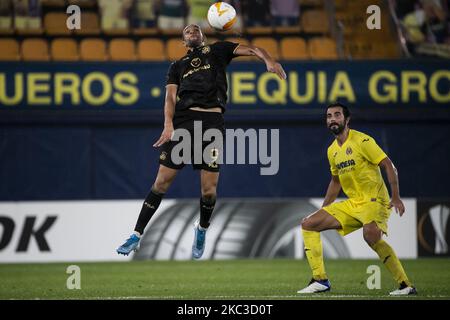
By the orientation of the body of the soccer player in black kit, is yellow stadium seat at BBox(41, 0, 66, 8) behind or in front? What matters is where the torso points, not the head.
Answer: behind

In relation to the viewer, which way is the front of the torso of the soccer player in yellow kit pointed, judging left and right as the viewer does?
facing the viewer and to the left of the viewer

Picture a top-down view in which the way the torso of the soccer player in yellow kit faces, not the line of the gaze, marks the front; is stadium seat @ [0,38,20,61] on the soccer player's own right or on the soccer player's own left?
on the soccer player's own right

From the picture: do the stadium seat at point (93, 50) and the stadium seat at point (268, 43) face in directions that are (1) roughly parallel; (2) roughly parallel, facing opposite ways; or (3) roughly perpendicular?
roughly parallel

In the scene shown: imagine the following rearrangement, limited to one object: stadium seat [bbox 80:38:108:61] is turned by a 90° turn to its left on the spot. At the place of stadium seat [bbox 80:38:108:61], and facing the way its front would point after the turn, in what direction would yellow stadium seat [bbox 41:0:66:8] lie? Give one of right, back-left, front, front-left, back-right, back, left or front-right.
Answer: back-left

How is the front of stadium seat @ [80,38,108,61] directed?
toward the camera

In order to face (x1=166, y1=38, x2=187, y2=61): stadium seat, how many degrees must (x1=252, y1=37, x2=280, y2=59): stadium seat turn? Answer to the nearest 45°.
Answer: approximately 90° to its right

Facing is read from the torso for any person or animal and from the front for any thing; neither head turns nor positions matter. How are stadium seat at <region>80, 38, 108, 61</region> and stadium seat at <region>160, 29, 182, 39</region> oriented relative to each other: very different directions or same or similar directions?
same or similar directions

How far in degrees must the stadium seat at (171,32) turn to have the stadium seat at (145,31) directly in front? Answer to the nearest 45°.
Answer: approximately 90° to its right

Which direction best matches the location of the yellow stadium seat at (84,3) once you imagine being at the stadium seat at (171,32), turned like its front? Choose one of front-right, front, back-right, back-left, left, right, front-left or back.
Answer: right

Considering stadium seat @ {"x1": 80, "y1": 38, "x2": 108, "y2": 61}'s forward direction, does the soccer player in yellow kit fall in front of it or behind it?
in front

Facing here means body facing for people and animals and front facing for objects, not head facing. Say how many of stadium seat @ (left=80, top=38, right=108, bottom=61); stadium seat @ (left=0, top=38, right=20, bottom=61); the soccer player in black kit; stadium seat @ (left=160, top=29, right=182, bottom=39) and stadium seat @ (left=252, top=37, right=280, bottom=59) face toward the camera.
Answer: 5

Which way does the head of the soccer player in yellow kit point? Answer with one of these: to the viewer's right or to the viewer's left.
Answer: to the viewer's left

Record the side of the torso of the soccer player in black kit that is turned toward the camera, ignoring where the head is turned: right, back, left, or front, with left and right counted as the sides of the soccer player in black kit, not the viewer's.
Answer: front

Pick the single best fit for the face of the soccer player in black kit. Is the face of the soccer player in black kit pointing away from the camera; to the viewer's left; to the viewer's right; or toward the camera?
toward the camera
